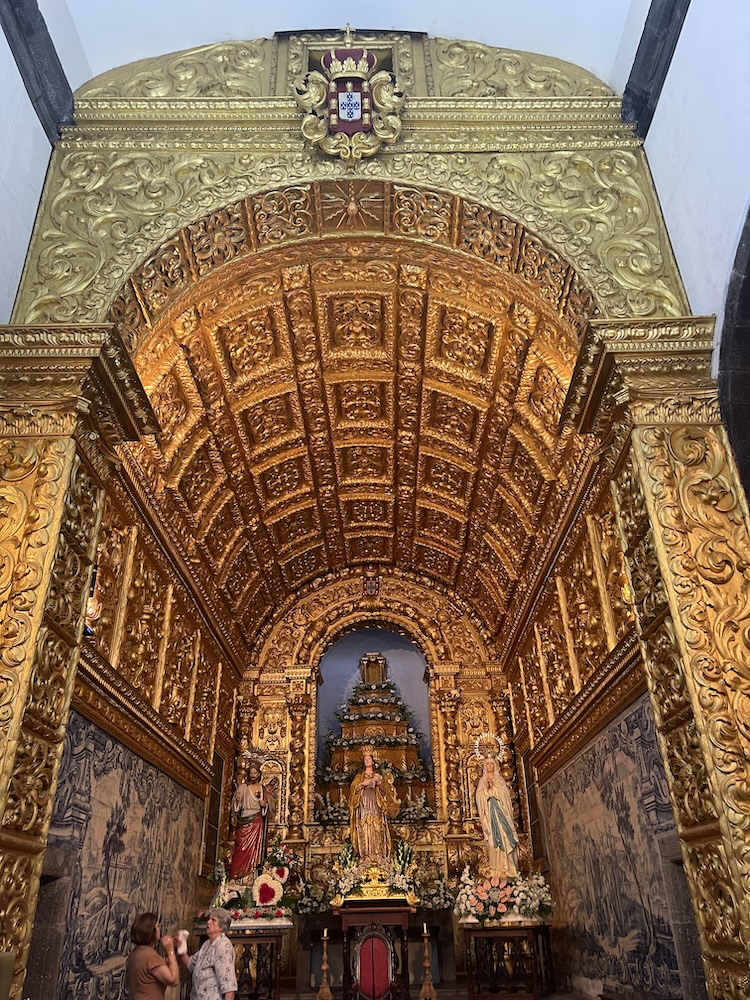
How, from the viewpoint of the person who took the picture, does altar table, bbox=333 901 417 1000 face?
facing the viewer

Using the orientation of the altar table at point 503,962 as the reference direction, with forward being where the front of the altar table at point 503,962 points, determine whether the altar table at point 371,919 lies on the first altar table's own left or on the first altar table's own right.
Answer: on the first altar table's own right

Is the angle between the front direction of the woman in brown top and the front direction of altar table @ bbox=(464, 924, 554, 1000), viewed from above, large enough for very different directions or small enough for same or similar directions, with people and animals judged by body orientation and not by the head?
very different directions

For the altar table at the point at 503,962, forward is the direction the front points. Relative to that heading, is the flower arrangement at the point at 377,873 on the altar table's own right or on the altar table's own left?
on the altar table's own right

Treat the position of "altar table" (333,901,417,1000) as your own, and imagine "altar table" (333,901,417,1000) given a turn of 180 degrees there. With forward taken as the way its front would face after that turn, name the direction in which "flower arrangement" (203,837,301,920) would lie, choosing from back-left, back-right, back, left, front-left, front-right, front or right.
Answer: left

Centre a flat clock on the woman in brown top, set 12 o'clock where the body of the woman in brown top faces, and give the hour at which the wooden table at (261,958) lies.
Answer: The wooden table is roughly at 11 o'clock from the woman in brown top.

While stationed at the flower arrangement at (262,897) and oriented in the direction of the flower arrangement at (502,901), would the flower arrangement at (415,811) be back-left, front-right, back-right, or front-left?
front-left

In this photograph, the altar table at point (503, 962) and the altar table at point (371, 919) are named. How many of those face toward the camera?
2

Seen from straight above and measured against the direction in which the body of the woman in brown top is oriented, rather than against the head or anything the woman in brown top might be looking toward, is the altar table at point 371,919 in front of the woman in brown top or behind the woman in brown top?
in front

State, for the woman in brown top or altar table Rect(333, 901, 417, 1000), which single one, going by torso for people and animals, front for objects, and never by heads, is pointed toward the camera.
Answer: the altar table

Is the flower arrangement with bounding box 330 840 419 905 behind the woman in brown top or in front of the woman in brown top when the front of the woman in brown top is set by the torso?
in front

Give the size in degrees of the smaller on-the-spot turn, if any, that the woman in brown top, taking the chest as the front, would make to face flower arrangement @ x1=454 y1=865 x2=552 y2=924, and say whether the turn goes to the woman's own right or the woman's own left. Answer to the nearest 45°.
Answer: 0° — they already face it

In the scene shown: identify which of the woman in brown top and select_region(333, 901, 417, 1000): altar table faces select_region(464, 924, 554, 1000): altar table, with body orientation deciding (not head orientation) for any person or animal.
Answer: the woman in brown top

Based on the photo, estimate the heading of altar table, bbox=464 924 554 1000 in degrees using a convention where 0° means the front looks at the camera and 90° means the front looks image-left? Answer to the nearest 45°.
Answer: approximately 0°

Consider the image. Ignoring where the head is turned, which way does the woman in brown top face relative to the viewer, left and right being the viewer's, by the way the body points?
facing away from the viewer and to the right of the viewer

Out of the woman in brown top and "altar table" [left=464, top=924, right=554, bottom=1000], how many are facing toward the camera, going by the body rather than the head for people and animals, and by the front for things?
1

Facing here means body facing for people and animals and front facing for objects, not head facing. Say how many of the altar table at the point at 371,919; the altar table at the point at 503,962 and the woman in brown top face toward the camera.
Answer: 2
